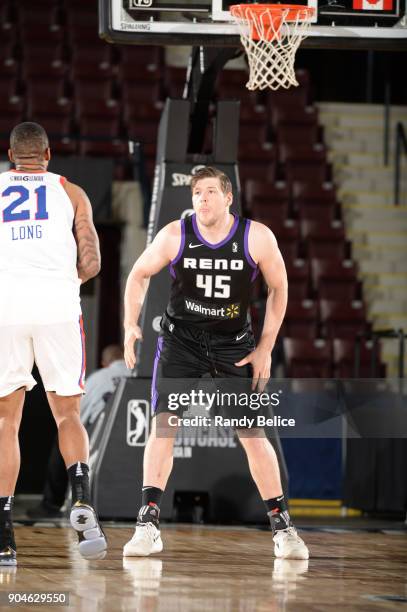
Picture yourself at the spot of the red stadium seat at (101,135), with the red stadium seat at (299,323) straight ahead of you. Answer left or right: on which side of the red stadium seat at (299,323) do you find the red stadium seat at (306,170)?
left

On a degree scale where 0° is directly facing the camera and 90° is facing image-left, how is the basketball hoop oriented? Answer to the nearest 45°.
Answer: approximately 0°

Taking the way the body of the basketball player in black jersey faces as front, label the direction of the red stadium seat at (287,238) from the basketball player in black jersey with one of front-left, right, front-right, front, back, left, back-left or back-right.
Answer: back

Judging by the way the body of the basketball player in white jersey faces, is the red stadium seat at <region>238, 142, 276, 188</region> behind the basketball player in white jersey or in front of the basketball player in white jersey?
in front

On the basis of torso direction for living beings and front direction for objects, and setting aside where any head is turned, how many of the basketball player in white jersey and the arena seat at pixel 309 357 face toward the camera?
1

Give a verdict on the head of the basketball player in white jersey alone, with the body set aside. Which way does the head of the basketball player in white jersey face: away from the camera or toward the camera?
away from the camera

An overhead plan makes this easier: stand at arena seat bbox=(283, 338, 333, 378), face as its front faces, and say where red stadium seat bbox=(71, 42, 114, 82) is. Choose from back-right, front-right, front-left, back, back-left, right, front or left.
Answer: back-right

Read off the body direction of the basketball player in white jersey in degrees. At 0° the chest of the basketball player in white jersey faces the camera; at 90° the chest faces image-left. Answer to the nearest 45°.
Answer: approximately 180°

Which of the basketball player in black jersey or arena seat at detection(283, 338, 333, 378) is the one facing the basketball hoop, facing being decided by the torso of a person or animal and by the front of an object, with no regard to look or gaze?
the arena seat

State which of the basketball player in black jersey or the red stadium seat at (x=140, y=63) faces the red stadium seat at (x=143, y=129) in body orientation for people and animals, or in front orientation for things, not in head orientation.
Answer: the red stadium seat at (x=140, y=63)

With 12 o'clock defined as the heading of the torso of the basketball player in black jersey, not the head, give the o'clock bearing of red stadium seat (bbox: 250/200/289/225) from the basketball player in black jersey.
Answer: The red stadium seat is roughly at 6 o'clock from the basketball player in black jersey.

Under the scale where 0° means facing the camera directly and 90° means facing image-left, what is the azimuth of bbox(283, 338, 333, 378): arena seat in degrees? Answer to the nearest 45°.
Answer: approximately 0°
